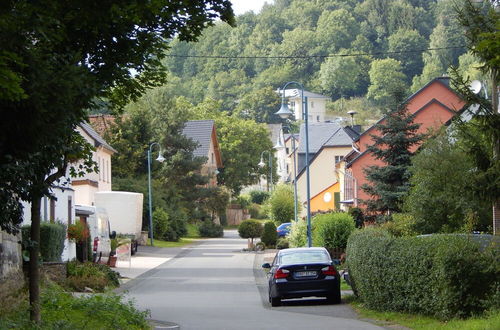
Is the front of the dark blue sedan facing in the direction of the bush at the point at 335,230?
yes

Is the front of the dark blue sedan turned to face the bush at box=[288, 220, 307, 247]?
yes

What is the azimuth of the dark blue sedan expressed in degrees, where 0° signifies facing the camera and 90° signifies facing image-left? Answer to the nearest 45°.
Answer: approximately 180°

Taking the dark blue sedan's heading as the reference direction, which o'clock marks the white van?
The white van is roughly at 11 o'clock from the dark blue sedan.

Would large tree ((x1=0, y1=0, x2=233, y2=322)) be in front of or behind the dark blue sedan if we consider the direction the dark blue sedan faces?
behind

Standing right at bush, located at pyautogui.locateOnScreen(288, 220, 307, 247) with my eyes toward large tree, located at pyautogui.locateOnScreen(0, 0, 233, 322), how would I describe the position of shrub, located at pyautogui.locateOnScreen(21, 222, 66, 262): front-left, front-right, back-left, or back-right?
front-right

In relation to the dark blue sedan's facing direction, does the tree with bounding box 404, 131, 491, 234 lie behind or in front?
in front

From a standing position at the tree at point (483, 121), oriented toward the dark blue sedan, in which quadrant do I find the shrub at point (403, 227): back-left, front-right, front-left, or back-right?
front-right

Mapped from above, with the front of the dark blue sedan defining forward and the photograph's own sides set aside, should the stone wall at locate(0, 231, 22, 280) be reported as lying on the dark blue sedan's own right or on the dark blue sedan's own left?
on the dark blue sedan's own left

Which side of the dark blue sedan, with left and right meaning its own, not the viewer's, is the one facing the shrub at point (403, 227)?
front

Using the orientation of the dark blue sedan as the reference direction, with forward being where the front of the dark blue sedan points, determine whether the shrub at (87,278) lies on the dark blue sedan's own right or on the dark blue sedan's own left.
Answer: on the dark blue sedan's own left

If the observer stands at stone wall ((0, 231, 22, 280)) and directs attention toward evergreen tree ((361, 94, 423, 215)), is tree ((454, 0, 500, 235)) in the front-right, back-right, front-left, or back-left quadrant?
front-right

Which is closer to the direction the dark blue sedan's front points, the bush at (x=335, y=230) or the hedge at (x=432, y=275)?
the bush

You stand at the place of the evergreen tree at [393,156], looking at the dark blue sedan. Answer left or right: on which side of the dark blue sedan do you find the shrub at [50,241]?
right

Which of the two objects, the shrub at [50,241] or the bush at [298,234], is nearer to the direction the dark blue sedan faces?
the bush

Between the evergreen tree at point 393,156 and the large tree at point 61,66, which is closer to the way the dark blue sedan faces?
the evergreen tree
